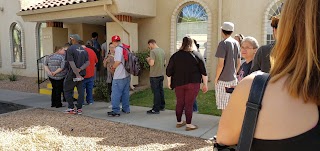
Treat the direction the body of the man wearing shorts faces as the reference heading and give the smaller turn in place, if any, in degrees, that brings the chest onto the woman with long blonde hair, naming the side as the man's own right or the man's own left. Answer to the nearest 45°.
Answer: approximately 135° to the man's own left

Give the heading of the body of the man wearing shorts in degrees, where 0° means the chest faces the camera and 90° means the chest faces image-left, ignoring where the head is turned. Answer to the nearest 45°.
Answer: approximately 135°

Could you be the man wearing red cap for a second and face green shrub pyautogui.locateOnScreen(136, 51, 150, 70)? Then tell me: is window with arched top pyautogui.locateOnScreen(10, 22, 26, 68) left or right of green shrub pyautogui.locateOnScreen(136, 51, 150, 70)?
left

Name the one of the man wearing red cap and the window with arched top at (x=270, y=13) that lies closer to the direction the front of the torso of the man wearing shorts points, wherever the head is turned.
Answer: the man wearing red cap

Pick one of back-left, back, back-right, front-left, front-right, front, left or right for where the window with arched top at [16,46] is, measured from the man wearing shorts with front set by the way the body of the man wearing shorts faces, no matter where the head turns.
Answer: front

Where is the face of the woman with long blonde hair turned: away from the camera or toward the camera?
away from the camera

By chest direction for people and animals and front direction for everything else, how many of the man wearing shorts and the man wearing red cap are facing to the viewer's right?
0
